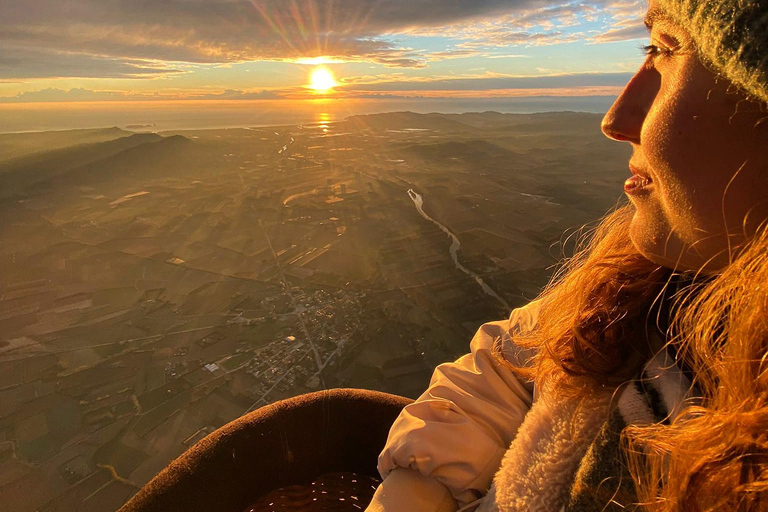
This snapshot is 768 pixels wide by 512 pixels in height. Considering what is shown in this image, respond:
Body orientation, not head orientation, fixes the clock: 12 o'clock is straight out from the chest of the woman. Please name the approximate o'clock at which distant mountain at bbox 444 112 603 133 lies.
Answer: The distant mountain is roughly at 3 o'clock from the woman.

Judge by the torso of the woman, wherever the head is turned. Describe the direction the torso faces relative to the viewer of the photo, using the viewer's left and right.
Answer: facing to the left of the viewer

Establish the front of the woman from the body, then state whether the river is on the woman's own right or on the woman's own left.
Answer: on the woman's own right

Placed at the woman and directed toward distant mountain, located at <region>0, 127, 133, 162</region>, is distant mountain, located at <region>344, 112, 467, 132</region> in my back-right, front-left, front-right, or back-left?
front-right

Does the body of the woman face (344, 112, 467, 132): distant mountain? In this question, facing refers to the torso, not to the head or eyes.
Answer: no
